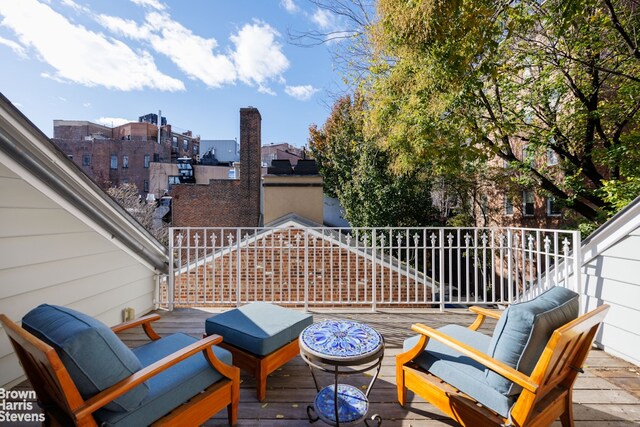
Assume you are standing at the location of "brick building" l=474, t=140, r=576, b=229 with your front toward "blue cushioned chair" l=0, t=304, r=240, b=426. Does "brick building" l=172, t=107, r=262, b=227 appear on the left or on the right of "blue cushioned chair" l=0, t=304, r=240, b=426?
right

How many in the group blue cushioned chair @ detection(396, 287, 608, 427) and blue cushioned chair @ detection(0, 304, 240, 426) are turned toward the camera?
0

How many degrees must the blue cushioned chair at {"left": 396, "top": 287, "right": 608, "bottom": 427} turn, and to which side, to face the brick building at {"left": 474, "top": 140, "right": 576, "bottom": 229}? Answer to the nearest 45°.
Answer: approximately 45° to its right

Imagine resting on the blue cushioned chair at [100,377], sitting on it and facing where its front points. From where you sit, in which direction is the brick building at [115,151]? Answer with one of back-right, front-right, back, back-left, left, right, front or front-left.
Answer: front-left

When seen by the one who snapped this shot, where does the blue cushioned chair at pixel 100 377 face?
facing away from the viewer and to the right of the viewer

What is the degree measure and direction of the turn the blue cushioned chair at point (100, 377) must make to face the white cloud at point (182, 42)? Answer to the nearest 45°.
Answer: approximately 45° to its left
